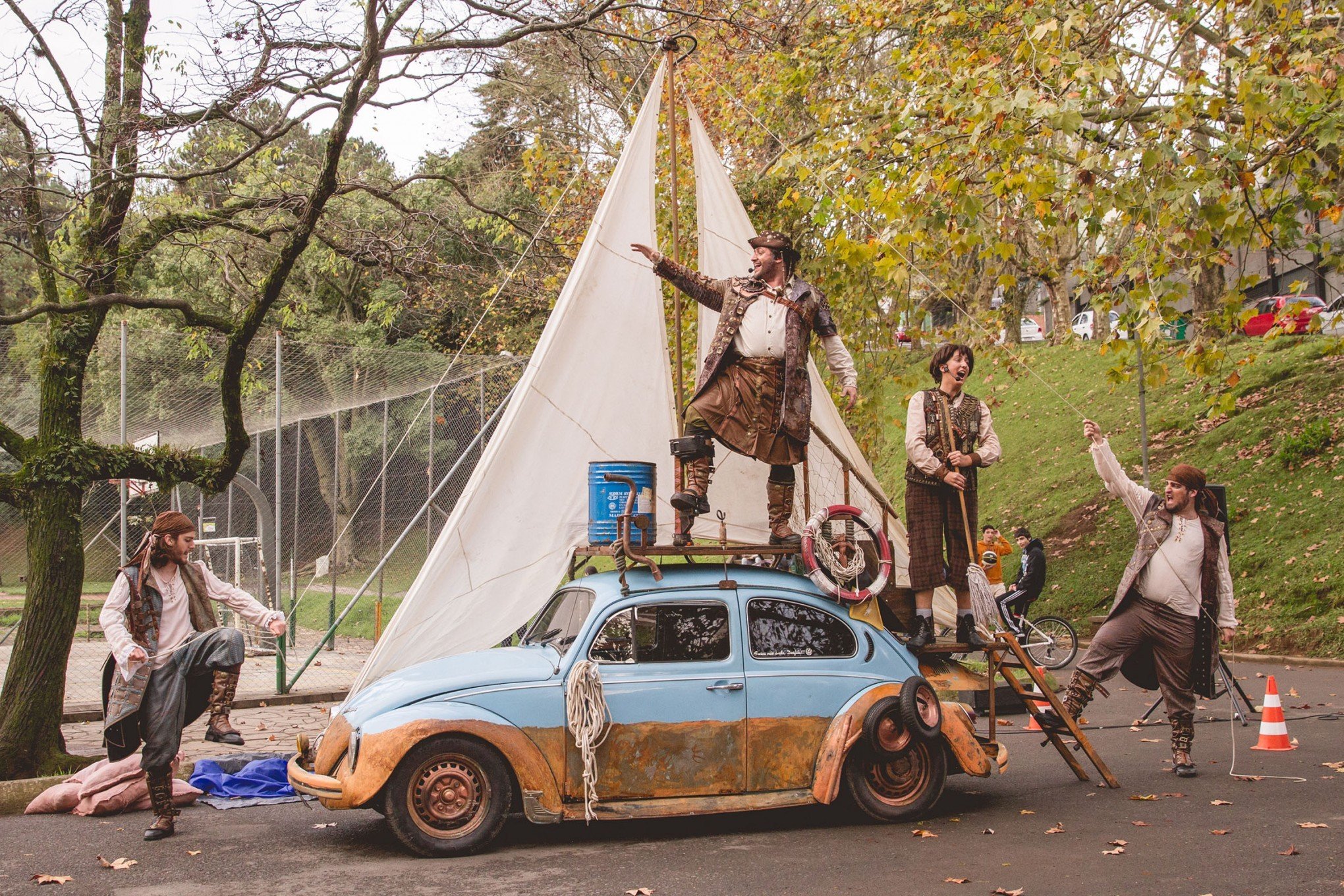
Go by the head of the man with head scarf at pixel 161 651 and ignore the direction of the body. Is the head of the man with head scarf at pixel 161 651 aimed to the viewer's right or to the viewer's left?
to the viewer's right

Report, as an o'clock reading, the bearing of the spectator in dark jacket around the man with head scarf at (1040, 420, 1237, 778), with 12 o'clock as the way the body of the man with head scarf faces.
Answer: The spectator in dark jacket is roughly at 4 o'clock from the man with head scarf.

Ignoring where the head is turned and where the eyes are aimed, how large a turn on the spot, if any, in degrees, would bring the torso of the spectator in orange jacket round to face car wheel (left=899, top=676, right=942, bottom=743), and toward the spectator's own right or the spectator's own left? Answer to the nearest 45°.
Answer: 0° — they already face it

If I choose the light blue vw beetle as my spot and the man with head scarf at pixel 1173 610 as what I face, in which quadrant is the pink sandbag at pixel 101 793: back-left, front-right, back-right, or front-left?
back-left

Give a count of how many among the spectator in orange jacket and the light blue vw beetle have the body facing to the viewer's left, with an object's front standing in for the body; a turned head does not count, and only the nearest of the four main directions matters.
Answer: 1

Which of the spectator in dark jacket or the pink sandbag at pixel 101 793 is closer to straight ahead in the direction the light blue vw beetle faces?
the pink sandbag

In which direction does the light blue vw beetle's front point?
to the viewer's left

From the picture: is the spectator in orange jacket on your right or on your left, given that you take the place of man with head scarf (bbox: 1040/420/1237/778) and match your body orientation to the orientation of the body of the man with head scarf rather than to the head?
on your right

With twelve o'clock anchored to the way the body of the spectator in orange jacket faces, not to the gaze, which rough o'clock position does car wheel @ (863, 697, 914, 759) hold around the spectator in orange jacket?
The car wheel is roughly at 12 o'clock from the spectator in orange jacket.

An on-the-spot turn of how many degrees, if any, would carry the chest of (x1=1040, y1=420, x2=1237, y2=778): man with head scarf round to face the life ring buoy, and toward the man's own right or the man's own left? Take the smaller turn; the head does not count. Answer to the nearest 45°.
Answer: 0° — they already face it

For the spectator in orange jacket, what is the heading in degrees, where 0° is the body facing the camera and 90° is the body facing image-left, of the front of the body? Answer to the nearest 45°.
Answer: approximately 0°

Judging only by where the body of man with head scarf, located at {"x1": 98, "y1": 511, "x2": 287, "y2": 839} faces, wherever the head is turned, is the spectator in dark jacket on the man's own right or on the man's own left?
on the man's own left

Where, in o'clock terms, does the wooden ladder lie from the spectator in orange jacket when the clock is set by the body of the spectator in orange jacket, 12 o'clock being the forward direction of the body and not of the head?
The wooden ladder is roughly at 12 o'clock from the spectator in orange jacket.

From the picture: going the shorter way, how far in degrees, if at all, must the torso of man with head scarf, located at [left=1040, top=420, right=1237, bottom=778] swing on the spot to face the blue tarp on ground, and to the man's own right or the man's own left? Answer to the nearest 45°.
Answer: approximately 45° to the man's own right
